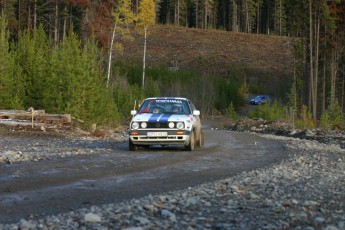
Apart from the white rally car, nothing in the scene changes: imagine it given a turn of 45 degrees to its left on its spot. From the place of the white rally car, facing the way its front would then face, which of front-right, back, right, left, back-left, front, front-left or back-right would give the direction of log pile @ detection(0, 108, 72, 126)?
back

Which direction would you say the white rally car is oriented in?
toward the camera

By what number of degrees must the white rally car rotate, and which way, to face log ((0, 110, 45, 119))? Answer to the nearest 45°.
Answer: approximately 135° to its right
